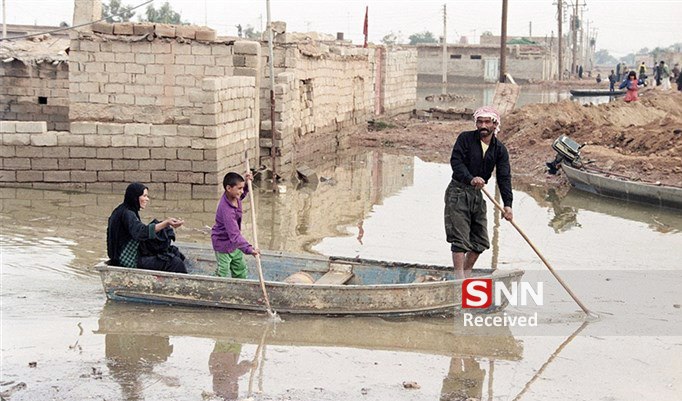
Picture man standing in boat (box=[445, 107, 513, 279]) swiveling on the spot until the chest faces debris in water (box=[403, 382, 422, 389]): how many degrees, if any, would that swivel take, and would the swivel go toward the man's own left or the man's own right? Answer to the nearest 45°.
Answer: approximately 45° to the man's own right

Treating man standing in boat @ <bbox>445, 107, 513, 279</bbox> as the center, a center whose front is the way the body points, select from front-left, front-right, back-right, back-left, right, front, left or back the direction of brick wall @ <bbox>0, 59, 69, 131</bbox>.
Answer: back

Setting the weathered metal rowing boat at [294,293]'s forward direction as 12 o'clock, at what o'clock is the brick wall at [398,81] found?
The brick wall is roughly at 9 o'clock from the weathered metal rowing boat.

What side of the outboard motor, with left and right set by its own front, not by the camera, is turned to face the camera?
right

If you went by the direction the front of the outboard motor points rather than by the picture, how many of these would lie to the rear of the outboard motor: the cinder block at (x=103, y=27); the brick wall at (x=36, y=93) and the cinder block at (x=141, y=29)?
3

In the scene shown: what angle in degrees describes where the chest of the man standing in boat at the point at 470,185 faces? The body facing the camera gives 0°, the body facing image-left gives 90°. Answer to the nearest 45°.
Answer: approximately 315°

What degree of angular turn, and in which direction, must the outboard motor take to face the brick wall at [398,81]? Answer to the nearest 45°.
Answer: approximately 90° to its left

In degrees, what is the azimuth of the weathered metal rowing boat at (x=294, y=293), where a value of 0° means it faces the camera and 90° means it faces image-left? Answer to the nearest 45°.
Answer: approximately 270°
